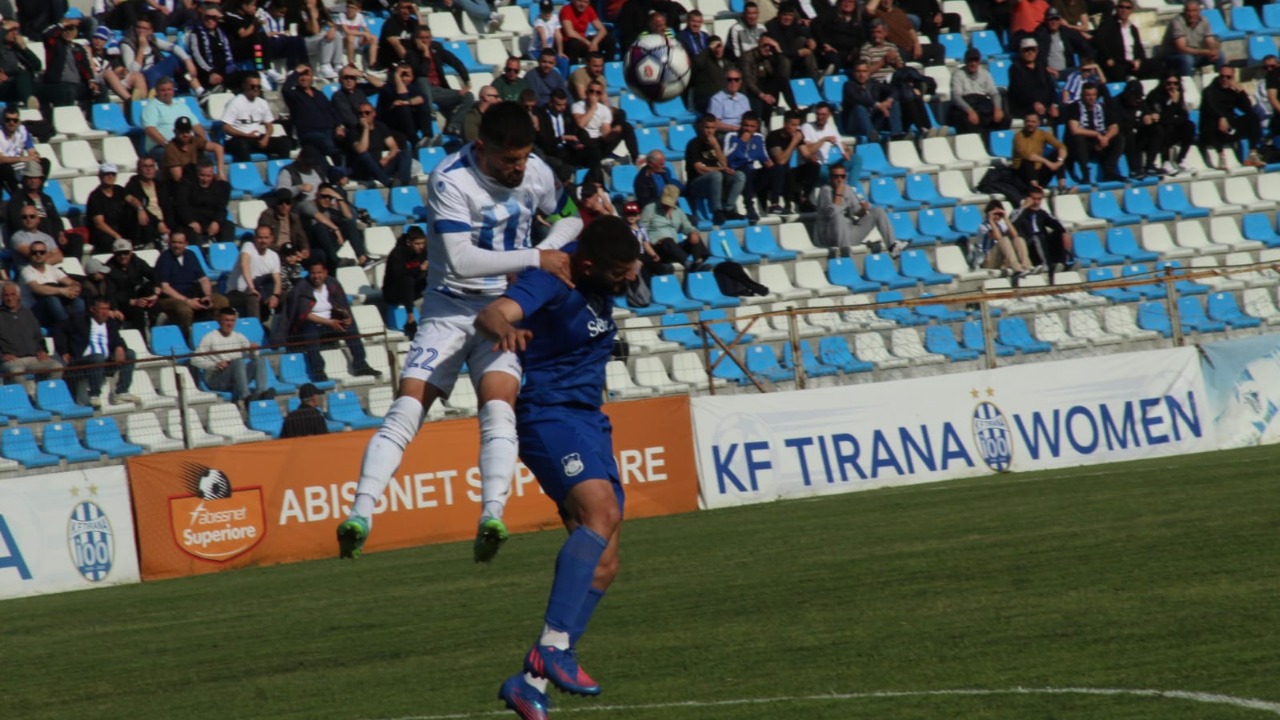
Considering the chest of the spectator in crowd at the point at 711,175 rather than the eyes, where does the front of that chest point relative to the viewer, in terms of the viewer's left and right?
facing the viewer and to the right of the viewer

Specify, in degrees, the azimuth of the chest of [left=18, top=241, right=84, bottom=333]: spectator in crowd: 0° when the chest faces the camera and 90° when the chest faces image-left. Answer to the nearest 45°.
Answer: approximately 315°

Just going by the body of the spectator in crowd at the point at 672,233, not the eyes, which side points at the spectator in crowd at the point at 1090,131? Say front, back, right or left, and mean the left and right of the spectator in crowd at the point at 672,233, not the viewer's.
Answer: left

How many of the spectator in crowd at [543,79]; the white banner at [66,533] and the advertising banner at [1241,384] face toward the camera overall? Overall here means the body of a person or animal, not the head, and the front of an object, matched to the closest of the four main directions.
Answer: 3

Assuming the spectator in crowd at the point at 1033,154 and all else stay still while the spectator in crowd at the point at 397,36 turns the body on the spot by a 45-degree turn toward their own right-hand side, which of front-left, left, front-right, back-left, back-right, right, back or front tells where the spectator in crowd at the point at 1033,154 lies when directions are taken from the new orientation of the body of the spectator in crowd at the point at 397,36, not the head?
left

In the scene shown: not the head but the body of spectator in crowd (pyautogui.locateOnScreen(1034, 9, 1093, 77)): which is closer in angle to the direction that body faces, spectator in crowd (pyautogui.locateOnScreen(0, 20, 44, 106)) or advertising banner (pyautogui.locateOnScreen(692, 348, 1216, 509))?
the advertising banner

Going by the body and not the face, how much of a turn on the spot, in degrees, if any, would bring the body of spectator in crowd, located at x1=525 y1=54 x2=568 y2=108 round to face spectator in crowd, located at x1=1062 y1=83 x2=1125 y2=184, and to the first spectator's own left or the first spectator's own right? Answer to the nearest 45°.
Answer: approximately 90° to the first spectator's own left

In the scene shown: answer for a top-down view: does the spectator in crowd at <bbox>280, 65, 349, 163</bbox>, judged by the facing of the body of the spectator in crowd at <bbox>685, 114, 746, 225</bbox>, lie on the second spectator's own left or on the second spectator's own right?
on the second spectator's own right

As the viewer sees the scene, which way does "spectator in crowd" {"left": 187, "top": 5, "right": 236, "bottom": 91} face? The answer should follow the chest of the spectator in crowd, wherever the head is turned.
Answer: toward the camera

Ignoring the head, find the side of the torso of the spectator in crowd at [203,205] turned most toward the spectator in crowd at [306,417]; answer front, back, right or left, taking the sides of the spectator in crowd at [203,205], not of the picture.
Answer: front

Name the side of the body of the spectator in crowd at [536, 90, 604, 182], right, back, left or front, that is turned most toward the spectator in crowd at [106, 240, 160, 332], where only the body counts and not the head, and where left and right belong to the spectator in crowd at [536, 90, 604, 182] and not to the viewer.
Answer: right

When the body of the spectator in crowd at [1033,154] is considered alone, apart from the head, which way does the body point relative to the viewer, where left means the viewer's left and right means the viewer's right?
facing the viewer

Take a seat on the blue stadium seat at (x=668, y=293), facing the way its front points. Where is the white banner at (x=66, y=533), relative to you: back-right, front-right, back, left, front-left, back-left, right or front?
right

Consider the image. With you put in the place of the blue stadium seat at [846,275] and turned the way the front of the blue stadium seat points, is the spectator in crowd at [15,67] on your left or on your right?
on your right
